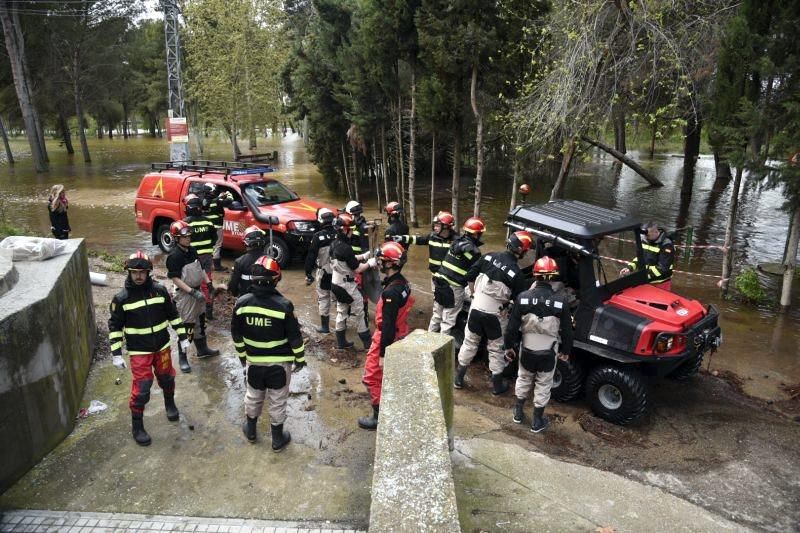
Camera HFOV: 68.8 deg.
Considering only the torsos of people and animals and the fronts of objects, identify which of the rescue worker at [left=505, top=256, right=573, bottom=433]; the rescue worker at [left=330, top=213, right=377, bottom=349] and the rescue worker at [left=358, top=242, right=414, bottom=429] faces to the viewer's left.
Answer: the rescue worker at [left=358, top=242, right=414, bottom=429]

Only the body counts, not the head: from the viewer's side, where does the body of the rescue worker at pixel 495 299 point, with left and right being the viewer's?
facing away from the viewer

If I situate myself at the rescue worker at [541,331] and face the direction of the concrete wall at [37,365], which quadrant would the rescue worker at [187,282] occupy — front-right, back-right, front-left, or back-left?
front-right

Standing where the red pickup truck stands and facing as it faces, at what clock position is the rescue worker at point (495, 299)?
The rescue worker is roughly at 1 o'clock from the red pickup truck.

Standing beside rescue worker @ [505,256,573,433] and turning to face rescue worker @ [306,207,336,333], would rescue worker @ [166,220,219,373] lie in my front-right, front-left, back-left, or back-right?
front-left

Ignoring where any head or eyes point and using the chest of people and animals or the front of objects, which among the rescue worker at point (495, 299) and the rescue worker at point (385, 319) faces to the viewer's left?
the rescue worker at point (385, 319)

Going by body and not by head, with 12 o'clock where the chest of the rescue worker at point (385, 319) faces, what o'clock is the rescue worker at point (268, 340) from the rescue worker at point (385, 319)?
the rescue worker at point (268, 340) is roughly at 11 o'clock from the rescue worker at point (385, 319).

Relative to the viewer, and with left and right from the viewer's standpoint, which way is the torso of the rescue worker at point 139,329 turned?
facing the viewer

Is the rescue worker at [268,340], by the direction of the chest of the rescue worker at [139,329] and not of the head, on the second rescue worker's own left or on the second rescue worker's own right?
on the second rescue worker's own left

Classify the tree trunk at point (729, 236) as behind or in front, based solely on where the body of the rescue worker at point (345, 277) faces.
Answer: in front

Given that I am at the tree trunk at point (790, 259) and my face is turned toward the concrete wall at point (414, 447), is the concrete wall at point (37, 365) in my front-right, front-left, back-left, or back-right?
front-right

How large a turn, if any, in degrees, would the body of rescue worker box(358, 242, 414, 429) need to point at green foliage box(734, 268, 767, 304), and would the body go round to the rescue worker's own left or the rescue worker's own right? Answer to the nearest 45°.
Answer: approximately 135° to the rescue worker's own right

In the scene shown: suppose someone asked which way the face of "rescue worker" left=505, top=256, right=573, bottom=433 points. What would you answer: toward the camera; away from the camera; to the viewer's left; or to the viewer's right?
away from the camera

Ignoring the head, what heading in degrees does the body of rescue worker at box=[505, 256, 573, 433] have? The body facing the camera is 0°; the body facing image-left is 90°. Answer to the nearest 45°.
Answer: approximately 180°

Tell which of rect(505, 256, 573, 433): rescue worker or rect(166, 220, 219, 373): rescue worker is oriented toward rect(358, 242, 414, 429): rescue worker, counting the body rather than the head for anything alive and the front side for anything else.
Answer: rect(166, 220, 219, 373): rescue worker

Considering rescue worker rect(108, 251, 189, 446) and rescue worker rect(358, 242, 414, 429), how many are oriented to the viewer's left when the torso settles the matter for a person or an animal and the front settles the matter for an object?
1

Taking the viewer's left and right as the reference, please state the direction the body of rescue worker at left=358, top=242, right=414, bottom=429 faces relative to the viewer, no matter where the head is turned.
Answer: facing to the left of the viewer

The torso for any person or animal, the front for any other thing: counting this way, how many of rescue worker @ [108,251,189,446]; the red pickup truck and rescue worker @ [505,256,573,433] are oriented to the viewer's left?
0

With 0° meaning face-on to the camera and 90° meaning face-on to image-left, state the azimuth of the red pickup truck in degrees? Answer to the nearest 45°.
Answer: approximately 315°

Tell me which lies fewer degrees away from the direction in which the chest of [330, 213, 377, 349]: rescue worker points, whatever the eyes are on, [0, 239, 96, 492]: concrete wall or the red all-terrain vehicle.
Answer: the red all-terrain vehicle

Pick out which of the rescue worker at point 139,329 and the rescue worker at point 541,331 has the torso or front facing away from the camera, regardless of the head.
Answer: the rescue worker at point 541,331
